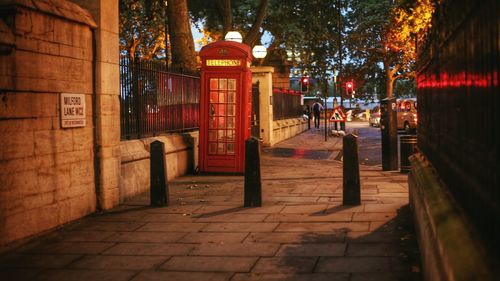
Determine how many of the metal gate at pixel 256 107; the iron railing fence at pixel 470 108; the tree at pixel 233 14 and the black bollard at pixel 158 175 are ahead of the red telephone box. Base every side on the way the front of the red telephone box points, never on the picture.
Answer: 2

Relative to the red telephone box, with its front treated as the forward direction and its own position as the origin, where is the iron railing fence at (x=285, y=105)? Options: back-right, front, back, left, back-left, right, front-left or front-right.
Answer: back

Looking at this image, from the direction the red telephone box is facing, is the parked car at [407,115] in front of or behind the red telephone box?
behind

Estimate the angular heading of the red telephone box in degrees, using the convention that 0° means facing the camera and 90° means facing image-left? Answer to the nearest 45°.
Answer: approximately 0°

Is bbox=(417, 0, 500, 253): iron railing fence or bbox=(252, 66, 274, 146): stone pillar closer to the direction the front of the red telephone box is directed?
the iron railing fence

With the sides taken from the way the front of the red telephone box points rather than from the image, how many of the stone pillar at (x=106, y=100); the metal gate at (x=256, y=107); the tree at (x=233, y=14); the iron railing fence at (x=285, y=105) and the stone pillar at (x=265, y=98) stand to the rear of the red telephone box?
4

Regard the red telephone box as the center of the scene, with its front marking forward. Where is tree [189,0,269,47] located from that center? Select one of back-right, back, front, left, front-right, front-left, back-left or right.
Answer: back

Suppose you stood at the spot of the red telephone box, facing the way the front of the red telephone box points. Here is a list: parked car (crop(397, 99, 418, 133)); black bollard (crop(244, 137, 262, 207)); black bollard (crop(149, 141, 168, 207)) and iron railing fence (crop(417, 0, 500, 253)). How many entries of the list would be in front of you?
3

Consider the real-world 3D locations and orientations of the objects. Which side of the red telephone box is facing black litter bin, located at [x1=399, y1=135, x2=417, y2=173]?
left
